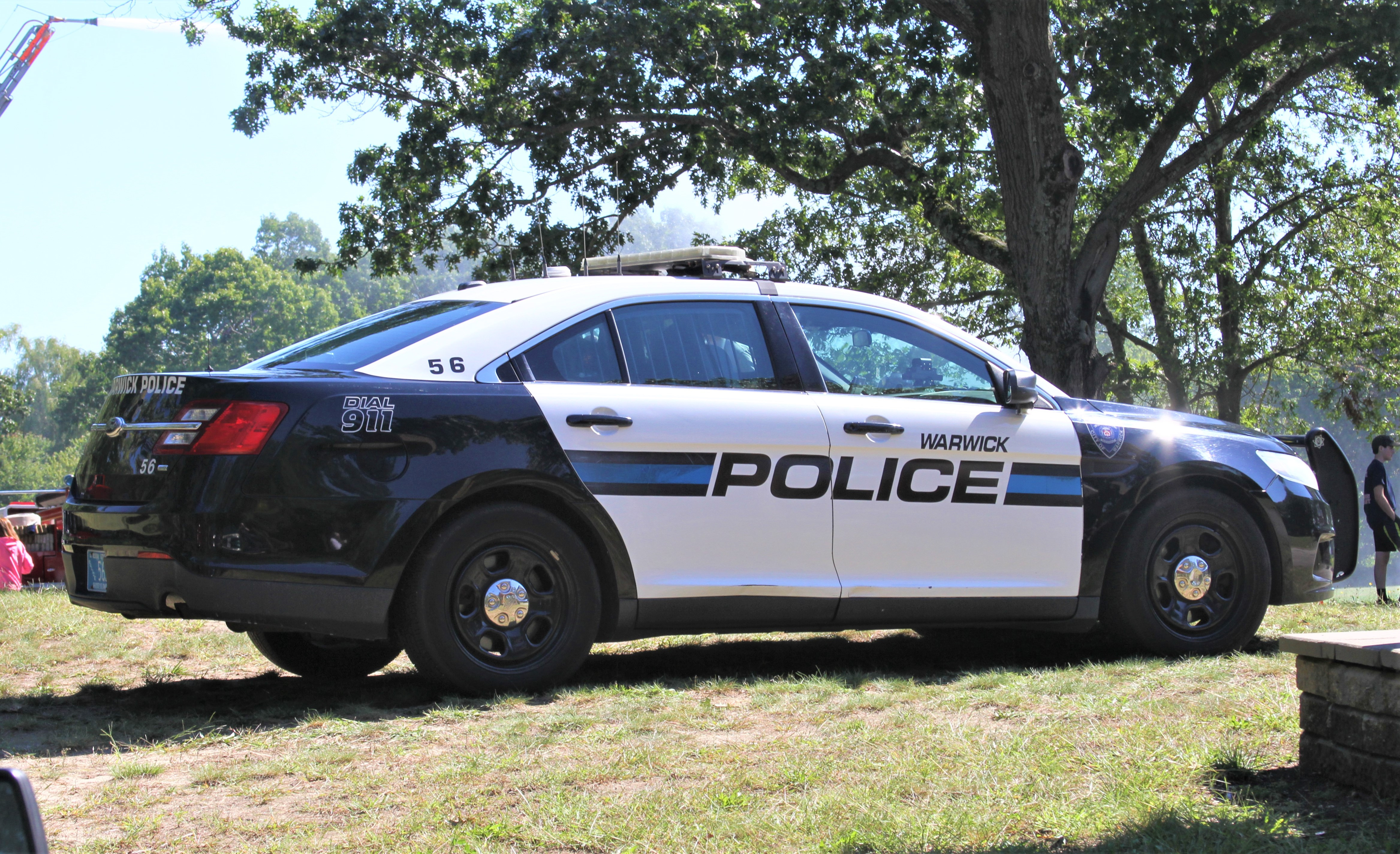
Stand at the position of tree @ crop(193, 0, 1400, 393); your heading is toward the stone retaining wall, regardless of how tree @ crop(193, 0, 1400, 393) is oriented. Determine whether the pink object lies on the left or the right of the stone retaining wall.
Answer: right

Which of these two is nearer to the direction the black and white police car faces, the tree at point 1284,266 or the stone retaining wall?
the tree

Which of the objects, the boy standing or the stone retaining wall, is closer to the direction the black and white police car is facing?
the boy standing

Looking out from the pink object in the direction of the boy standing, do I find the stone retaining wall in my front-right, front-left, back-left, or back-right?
front-right

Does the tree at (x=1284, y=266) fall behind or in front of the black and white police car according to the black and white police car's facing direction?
in front

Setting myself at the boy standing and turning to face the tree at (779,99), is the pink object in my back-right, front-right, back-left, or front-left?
front-left

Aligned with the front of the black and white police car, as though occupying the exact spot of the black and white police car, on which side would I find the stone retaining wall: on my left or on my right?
on my right

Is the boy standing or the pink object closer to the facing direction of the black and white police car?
the boy standing

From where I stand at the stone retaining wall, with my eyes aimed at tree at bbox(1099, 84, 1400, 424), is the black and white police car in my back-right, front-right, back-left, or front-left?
front-left

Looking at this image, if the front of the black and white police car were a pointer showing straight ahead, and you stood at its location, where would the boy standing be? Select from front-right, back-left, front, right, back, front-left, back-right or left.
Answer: front

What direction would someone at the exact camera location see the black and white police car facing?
facing away from the viewer and to the right of the viewer

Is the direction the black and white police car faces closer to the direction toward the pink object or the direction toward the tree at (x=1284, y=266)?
the tree

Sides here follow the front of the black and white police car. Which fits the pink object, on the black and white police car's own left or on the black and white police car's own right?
on the black and white police car's own left

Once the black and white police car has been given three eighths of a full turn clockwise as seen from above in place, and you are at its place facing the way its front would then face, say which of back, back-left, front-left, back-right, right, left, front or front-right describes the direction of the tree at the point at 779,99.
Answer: back
